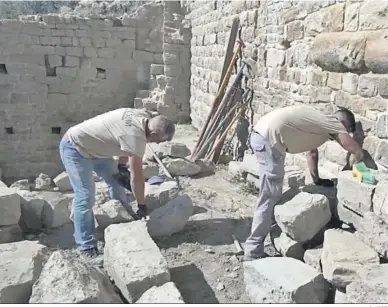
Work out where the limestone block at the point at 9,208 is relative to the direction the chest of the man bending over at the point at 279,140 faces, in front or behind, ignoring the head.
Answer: behind

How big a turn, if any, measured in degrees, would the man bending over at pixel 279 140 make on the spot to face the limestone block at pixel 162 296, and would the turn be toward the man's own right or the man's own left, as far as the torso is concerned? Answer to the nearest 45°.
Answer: approximately 135° to the man's own right

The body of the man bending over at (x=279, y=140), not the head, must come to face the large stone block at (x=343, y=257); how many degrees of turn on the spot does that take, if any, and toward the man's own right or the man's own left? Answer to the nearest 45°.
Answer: approximately 45° to the man's own right

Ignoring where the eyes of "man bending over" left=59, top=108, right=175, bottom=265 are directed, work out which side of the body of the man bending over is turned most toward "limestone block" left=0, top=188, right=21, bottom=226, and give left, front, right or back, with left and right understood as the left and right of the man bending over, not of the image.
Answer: back

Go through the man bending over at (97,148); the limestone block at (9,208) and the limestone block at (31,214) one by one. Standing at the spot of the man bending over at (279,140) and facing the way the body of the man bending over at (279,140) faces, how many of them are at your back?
3

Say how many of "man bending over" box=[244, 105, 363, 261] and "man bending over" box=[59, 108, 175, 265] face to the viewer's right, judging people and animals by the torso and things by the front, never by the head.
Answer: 2

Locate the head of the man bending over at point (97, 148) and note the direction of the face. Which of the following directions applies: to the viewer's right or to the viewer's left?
to the viewer's right

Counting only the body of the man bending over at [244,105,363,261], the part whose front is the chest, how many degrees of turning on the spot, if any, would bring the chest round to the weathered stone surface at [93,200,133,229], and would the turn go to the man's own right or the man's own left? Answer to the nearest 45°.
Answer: approximately 180°

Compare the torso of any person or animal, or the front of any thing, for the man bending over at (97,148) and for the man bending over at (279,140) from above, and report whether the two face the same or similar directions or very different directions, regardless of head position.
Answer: same or similar directions

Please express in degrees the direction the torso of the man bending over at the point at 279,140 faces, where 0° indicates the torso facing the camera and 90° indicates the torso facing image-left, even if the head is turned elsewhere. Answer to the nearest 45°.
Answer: approximately 270°

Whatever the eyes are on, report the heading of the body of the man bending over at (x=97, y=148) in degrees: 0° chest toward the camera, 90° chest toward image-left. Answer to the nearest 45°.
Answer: approximately 270°

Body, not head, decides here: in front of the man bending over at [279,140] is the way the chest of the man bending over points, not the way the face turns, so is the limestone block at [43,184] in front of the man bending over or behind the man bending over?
behind

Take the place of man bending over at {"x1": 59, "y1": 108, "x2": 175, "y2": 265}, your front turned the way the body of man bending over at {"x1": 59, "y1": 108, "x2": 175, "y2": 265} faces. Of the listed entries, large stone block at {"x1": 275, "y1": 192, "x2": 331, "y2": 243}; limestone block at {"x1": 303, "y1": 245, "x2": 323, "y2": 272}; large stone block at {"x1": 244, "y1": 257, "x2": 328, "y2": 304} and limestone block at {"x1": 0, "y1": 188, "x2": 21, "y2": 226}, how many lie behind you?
1
